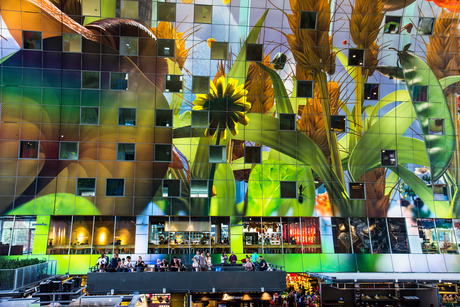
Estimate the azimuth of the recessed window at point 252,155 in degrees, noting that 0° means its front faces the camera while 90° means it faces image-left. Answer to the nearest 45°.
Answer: approximately 0°

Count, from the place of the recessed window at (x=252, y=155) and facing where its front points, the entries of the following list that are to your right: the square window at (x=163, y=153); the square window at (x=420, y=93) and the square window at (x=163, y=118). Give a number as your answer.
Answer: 2

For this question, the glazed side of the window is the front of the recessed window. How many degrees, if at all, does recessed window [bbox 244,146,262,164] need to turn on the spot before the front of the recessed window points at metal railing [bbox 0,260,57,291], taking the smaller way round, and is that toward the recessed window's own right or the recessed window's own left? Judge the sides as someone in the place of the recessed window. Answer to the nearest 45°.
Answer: approximately 45° to the recessed window's own right

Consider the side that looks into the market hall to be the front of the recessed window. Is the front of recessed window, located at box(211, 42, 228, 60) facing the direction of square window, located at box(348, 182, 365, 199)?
no

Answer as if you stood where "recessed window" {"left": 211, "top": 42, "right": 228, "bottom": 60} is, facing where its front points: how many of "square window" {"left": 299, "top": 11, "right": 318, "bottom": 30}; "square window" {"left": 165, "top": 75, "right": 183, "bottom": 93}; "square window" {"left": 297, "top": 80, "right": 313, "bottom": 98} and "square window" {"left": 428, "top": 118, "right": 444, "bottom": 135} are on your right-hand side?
1

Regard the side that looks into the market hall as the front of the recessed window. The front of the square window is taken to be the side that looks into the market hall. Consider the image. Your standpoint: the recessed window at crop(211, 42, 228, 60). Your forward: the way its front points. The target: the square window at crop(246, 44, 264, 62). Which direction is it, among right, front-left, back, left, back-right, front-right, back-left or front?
left

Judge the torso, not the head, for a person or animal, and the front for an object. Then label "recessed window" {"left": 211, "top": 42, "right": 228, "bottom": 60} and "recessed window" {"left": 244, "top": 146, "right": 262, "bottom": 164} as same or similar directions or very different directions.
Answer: same or similar directions

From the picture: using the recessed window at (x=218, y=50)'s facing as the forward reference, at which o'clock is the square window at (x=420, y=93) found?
The square window is roughly at 9 o'clock from the recessed window.

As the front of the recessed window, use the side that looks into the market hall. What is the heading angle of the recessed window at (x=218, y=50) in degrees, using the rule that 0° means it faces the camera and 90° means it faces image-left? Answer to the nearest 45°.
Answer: approximately 0°

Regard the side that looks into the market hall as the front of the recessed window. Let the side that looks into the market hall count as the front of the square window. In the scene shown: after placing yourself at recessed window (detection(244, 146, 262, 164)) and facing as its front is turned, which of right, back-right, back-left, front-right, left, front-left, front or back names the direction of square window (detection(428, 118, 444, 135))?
left

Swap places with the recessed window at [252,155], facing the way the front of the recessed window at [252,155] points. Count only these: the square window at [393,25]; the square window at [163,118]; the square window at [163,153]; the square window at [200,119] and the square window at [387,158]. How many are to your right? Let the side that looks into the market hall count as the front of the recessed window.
3

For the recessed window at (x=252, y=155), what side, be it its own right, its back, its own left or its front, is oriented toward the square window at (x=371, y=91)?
left

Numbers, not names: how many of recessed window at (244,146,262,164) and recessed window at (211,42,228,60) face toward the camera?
2

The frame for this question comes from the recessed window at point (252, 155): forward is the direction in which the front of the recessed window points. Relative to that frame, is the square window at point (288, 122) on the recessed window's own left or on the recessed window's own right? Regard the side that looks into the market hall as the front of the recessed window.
on the recessed window's own left

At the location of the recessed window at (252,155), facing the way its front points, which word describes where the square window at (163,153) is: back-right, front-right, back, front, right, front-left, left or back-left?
right

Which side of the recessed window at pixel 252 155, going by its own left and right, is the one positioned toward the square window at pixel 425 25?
left
